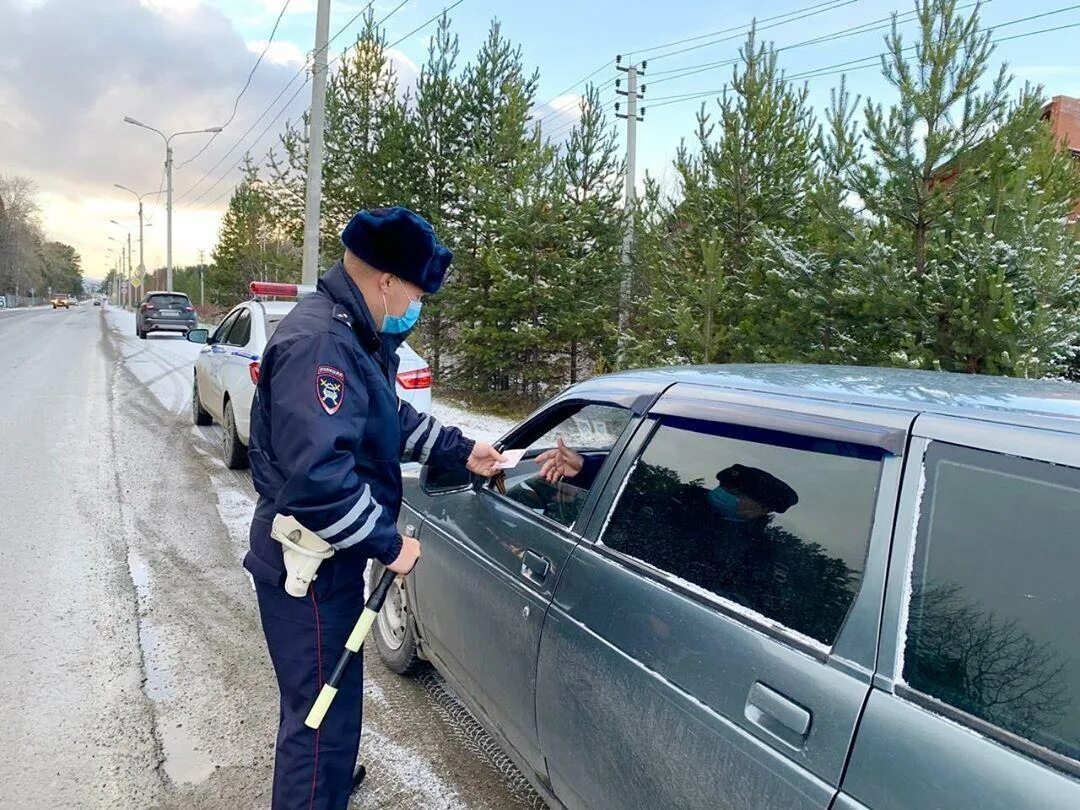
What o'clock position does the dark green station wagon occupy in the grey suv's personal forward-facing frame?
The dark green station wagon is roughly at 6 o'clock from the grey suv.

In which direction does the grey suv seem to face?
away from the camera

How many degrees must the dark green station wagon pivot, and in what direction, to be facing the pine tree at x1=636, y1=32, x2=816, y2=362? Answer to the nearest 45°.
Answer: approximately 45° to its right

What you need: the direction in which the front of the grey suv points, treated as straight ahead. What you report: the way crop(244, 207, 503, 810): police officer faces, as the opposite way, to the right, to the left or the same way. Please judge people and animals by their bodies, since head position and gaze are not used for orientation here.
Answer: to the right

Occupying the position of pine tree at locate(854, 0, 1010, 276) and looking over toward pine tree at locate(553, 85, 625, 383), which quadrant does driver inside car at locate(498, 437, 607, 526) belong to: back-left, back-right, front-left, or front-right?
back-left

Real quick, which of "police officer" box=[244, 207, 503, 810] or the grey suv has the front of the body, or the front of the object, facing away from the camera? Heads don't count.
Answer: the grey suv

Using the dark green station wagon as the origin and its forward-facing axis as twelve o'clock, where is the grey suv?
The grey suv is roughly at 12 o'clock from the dark green station wagon.

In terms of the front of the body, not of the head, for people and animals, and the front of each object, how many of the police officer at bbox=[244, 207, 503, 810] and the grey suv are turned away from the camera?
1

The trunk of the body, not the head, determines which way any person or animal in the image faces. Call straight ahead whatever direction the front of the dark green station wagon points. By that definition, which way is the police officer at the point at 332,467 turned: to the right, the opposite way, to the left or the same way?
to the right

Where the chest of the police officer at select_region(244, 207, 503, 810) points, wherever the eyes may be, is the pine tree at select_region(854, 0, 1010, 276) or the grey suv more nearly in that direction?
the pine tree

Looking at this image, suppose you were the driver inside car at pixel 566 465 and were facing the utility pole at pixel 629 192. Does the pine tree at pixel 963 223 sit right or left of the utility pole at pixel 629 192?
right

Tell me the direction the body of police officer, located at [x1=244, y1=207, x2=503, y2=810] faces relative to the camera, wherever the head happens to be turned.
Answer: to the viewer's right

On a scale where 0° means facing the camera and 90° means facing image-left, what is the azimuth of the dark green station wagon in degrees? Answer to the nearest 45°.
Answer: approximately 135°

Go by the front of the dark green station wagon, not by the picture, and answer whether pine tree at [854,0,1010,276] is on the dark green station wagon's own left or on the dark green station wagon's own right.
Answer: on the dark green station wagon's own right

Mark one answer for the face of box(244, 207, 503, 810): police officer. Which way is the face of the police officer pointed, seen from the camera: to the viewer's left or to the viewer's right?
to the viewer's right

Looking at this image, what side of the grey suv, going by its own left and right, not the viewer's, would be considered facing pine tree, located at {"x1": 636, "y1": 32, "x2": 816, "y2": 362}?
back
